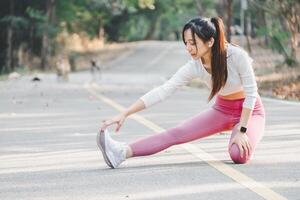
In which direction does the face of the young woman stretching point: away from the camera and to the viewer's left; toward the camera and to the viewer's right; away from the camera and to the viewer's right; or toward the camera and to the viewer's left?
toward the camera and to the viewer's left

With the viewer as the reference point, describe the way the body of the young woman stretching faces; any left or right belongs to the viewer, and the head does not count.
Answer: facing the viewer and to the left of the viewer

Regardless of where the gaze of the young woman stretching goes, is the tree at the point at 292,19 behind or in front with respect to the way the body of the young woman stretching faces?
behind
